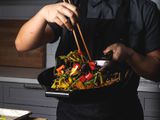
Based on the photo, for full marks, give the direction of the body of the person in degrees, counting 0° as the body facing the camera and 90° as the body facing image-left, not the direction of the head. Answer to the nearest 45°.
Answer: approximately 0°
